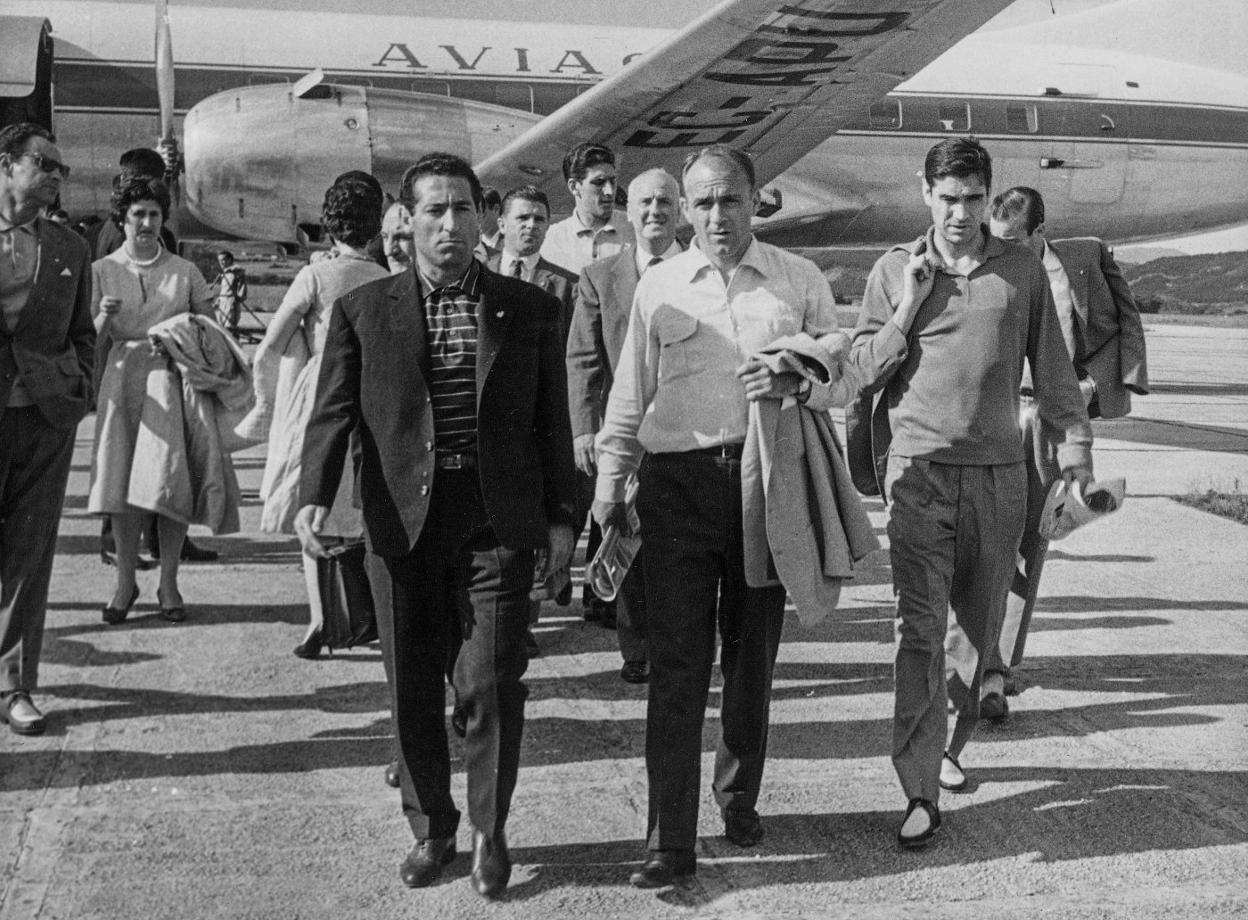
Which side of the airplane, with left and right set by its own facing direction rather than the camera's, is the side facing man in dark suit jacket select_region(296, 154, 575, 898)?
left

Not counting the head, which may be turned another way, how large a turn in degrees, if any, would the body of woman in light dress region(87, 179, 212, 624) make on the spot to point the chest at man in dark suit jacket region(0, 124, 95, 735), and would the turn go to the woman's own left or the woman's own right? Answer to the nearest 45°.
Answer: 0° — they already face them

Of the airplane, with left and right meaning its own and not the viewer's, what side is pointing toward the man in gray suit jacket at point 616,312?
left

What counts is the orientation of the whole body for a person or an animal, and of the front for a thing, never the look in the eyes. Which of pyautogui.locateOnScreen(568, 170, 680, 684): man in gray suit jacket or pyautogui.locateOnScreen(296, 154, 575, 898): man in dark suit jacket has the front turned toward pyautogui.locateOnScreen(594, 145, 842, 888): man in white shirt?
pyautogui.locateOnScreen(568, 170, 680, 684): man in gray suit jacket

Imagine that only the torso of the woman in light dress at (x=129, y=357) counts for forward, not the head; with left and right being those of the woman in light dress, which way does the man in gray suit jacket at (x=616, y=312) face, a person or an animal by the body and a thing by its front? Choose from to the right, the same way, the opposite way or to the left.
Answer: the same way

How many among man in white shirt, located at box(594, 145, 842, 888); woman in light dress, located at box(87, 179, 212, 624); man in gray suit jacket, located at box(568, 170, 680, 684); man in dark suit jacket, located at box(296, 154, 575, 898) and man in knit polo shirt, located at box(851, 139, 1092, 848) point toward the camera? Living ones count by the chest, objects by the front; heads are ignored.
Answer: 5

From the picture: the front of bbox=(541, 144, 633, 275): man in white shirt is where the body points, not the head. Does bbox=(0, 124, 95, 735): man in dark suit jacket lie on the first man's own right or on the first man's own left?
on the first man's own right

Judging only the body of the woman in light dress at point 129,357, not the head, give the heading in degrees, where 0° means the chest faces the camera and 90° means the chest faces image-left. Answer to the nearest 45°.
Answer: approximately 0°

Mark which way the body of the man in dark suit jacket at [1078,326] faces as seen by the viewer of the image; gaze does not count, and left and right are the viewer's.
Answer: facing the viewer and to the left of the viewer

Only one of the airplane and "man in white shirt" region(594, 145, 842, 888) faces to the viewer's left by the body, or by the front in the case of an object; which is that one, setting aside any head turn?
the airplane

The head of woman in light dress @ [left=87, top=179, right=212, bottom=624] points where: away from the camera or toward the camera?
toward the camera

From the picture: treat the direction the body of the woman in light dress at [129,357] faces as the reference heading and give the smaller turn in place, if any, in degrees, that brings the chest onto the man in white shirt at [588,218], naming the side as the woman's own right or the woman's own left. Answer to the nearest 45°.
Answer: approximately 90° to the woman's own left

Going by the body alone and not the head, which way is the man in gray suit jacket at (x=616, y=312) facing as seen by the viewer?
toward the camera

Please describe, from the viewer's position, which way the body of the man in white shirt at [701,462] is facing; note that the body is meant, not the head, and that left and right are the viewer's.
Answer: facing the viewer

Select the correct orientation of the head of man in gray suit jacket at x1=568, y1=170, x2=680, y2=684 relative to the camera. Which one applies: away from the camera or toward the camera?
toward the camera

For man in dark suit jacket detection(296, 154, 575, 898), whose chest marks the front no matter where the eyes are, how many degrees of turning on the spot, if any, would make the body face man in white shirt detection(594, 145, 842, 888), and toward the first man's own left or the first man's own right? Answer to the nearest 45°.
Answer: approximately 90° to the first man's own left

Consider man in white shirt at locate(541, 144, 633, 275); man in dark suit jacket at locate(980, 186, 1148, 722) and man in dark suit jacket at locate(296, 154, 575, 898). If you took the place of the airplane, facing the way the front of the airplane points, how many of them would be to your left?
3

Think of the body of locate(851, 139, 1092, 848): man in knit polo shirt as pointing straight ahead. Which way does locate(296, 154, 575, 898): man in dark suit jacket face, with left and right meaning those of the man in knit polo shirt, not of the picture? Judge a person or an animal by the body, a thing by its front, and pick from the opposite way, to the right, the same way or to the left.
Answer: the same way
